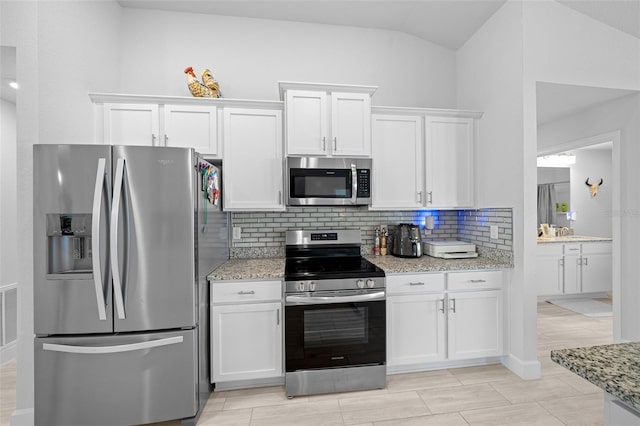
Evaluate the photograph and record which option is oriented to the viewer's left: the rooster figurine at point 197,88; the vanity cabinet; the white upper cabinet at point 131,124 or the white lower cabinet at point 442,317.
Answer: the rooster figurine

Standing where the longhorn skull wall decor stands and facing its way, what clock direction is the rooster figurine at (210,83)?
The rooster figurine is roughly at 1 o'clock from the longhorn skull wall decor.

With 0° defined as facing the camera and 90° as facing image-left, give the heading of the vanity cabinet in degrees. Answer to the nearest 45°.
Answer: approximately 0°

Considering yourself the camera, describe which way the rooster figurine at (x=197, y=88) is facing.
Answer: facing to the left of the viewer

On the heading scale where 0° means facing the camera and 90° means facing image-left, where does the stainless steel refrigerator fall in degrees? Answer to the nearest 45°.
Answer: approximately 0°

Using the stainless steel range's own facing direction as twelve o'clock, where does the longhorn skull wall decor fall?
The longhorn skull wall decor is roughly at 8 o'clock from the stainless steel range.

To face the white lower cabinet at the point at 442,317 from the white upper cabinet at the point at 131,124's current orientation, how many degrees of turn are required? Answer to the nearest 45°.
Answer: approximately 45° to its left
